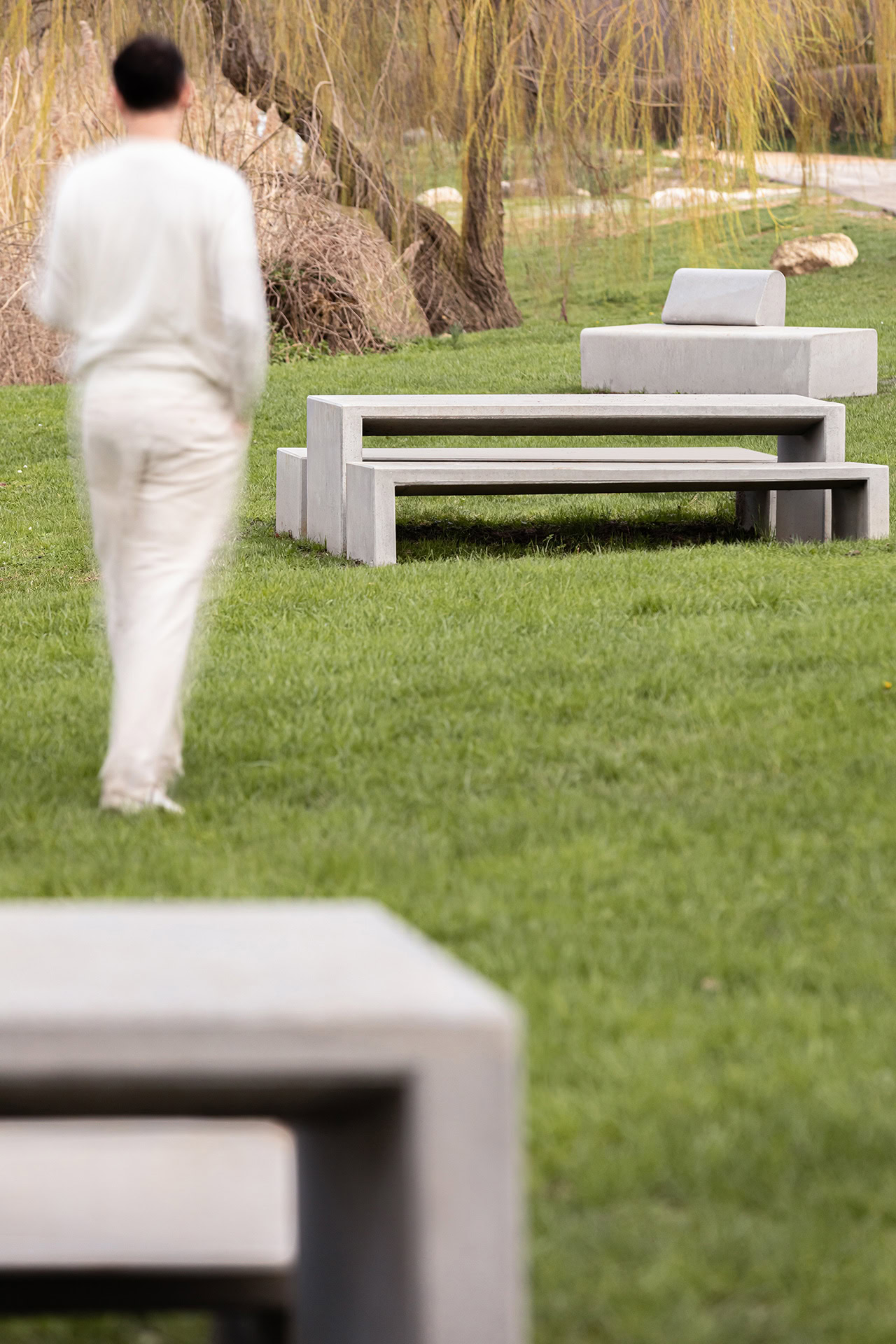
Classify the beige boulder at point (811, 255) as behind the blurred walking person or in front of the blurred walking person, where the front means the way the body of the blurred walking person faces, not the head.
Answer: in front

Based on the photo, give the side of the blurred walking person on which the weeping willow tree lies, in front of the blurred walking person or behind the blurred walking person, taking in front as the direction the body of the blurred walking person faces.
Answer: in front

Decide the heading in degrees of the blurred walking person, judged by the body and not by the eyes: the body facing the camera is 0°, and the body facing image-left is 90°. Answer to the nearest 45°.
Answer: approximately 180°

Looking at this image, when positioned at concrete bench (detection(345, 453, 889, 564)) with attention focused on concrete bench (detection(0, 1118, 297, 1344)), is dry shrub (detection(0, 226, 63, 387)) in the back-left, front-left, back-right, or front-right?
back-right

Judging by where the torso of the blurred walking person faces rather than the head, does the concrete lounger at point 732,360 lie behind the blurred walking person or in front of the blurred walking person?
in front

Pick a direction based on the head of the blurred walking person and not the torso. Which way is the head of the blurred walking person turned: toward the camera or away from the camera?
away from the camera

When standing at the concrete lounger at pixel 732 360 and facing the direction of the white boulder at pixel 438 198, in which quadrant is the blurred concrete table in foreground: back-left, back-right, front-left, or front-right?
back-left

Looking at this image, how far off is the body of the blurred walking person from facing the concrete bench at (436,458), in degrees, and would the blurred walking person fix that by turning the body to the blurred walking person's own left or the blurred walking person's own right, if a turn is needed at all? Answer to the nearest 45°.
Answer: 0° — they already face it

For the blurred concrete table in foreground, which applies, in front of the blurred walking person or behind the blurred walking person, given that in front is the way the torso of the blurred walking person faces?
behind

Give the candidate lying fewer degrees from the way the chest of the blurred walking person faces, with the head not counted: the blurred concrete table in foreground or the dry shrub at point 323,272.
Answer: the dry shrub
